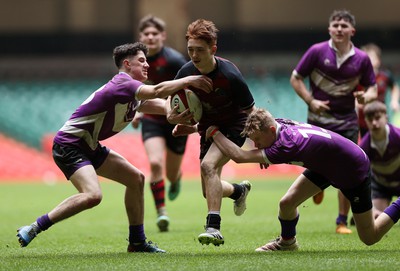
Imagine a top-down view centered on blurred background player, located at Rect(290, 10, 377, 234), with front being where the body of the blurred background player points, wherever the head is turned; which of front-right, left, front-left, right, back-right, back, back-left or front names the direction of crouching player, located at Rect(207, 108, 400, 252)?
front

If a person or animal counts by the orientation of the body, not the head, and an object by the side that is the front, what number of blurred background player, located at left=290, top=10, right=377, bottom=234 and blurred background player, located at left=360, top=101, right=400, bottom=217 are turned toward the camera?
2

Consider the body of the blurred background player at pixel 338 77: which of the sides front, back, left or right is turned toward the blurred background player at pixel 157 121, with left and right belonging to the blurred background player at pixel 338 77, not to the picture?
right

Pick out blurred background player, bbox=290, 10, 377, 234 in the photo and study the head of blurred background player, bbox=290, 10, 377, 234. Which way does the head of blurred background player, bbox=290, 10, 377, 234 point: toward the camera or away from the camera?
toward the camera

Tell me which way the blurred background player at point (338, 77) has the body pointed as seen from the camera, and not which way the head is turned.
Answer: toward the camera

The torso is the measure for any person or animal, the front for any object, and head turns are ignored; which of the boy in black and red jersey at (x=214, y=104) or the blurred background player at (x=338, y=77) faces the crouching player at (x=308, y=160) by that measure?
the blurred background player

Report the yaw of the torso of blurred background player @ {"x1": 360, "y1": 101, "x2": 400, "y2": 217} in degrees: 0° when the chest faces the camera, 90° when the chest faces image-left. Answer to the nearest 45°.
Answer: approximately 0°

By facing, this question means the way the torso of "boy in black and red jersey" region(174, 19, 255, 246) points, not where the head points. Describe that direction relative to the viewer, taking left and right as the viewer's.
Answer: facing the viewer and to the left of the viewer

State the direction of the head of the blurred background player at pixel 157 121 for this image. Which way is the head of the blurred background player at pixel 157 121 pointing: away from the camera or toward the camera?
toward the camera

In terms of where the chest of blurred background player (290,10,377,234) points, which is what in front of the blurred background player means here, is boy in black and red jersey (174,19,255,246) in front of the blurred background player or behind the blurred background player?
in front

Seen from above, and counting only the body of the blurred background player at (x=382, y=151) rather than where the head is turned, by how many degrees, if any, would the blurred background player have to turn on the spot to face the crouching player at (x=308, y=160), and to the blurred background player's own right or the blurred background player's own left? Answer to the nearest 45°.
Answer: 0° — they already face them

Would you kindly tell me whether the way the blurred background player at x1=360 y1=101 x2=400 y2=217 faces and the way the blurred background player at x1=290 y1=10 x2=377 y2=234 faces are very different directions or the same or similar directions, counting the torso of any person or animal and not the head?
same or similar directions

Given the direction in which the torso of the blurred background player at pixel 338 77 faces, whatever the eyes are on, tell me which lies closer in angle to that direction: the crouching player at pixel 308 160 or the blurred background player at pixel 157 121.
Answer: the crouching player

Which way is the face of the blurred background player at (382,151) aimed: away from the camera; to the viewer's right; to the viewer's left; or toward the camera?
toward the camera

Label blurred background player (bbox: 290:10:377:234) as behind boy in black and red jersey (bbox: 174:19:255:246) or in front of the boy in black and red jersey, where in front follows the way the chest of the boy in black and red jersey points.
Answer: behind
